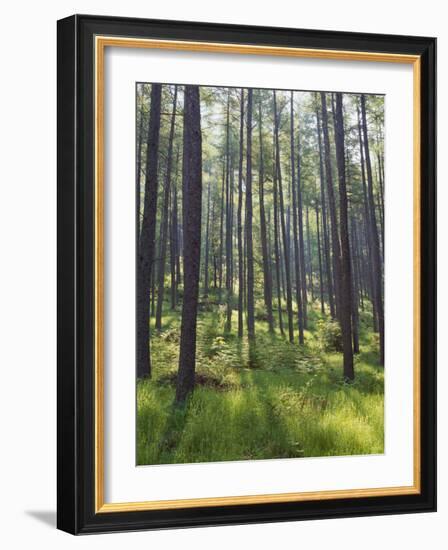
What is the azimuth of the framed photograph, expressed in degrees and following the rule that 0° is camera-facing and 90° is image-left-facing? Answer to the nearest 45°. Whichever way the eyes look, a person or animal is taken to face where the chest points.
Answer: approximately 315°
